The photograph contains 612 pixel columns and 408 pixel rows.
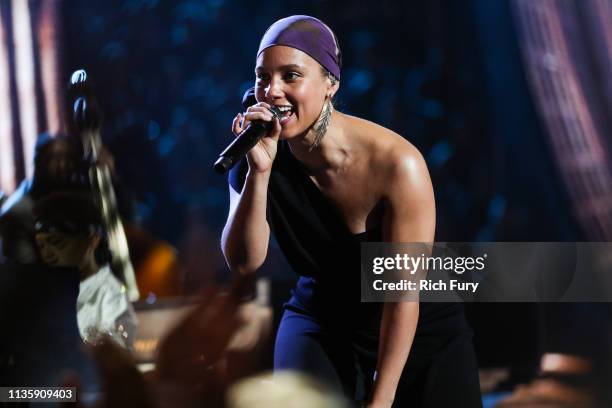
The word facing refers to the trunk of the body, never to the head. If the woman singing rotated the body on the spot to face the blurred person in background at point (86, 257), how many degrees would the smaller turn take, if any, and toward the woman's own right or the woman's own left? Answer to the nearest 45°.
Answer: approximately 90° to the woman's own right

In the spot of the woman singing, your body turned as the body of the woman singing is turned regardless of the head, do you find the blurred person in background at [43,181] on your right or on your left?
on your right
